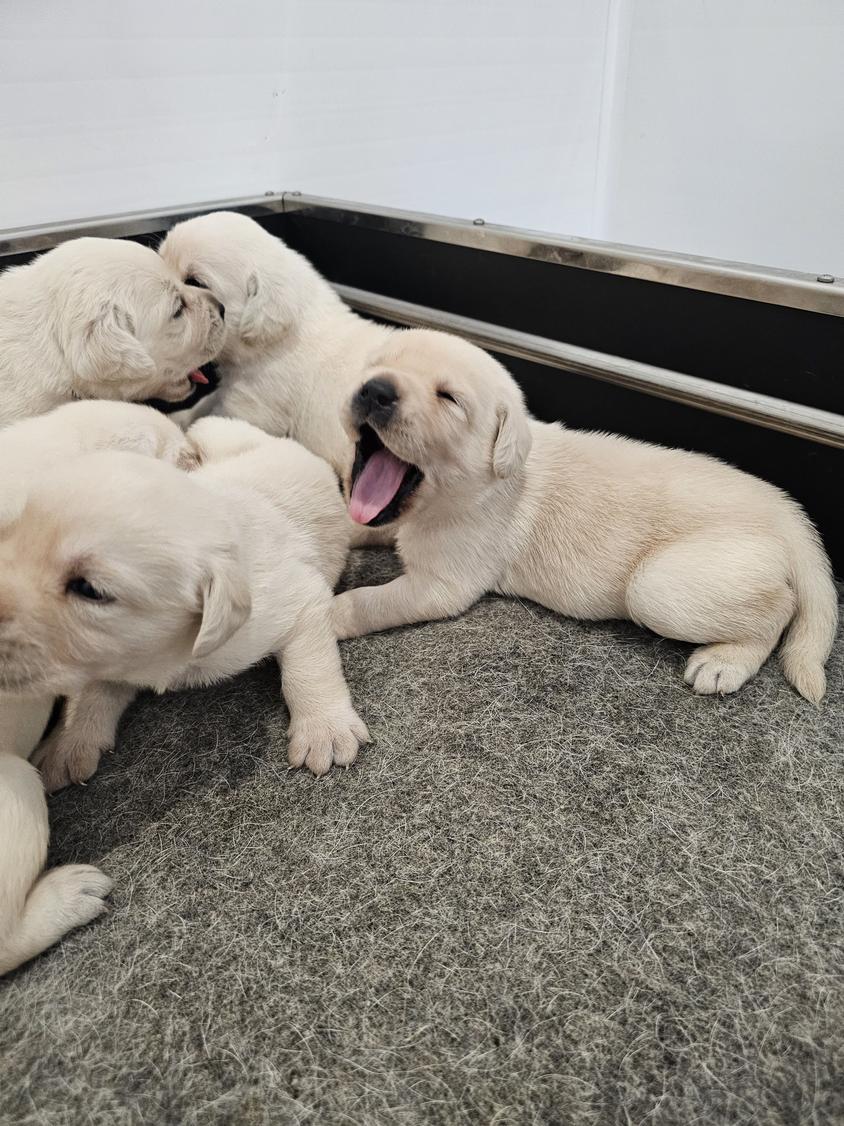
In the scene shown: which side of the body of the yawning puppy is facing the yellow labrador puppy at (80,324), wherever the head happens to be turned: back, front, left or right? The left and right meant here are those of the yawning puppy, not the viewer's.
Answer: front

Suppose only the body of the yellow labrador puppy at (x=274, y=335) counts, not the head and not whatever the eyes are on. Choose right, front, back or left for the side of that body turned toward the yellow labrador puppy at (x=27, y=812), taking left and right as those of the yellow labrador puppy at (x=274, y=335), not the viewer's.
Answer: left

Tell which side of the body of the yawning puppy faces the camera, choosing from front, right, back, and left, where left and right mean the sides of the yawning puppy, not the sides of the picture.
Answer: left

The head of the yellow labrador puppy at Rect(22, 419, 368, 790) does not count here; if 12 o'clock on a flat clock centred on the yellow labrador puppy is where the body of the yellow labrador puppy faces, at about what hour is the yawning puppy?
The yawning puppy is roughly at 7 o'clock from the yellow labrador puppy.

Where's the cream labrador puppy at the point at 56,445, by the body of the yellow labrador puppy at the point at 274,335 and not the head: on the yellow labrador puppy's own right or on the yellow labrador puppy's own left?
on the yellow labrador puppy's own left

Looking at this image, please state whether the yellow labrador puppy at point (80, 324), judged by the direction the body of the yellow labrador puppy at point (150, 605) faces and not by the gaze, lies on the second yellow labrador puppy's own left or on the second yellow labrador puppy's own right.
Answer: on the second yellow labrador puppy's own right

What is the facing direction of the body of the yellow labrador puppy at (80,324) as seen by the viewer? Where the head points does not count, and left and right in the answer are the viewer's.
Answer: facing to the right of the viewer

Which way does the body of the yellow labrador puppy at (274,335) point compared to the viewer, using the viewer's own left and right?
facing to the left of the viewer

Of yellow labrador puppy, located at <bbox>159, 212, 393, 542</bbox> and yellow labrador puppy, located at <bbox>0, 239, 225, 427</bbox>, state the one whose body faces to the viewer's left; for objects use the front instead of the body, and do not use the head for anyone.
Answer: yellow labrador puppy, located at <bbox>159, 212, 393, 542</bbox>
